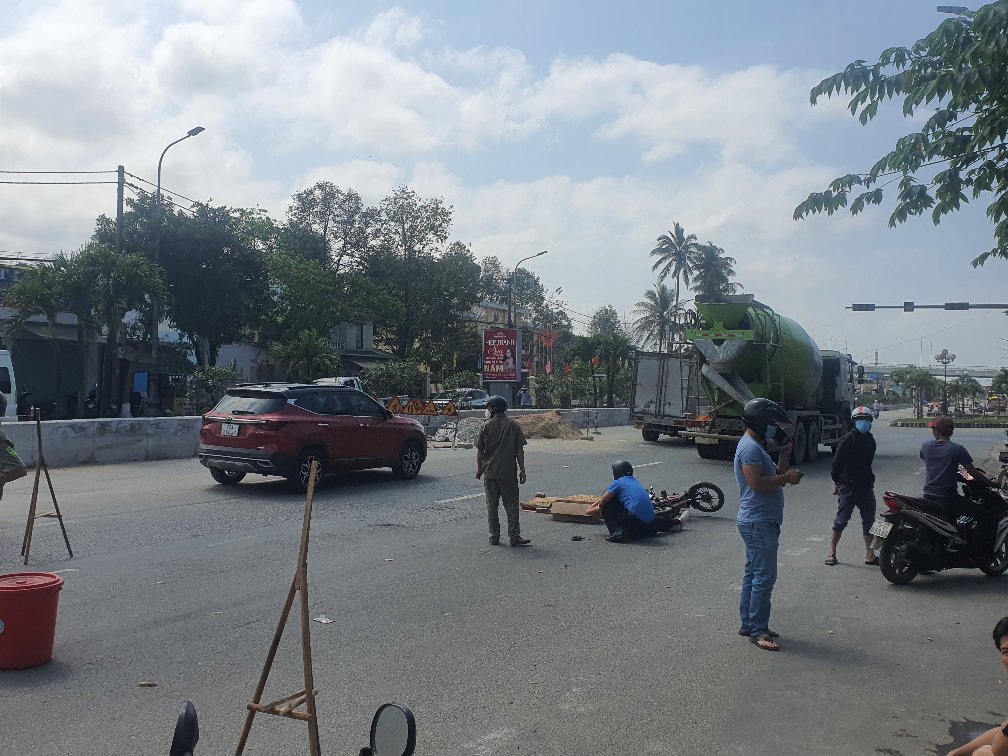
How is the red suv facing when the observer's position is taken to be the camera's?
facing away from the viewer and to the right of the viewer

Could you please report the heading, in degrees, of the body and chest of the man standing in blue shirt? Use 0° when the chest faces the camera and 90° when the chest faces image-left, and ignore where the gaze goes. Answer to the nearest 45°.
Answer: approximately 270°

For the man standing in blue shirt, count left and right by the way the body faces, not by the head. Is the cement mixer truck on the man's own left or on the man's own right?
on the man's own left

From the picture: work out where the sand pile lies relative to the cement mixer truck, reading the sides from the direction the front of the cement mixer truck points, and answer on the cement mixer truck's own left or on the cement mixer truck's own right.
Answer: on the cement mixer truck's own left

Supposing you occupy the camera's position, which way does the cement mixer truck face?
facing away from the viewer and to the right of the viewer

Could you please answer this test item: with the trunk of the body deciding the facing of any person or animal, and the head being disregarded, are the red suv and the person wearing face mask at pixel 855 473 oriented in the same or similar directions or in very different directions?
very different directions

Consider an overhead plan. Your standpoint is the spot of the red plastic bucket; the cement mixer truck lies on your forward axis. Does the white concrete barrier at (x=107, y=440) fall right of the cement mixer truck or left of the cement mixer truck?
left
